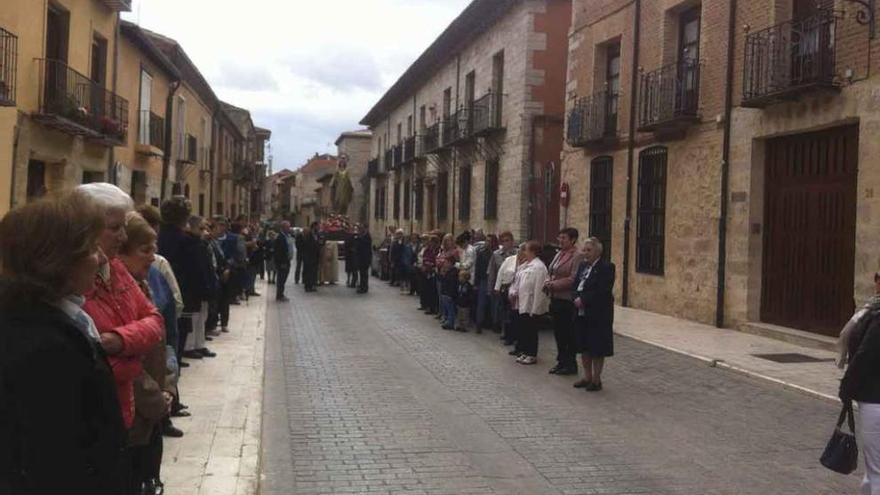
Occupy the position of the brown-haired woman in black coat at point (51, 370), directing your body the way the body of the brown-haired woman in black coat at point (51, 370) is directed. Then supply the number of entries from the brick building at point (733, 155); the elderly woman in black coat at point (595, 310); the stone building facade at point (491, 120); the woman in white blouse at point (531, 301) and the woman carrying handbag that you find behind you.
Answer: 0

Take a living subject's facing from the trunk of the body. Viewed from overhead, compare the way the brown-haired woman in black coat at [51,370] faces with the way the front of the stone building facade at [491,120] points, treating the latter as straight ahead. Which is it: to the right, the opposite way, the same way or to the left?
the opposite way

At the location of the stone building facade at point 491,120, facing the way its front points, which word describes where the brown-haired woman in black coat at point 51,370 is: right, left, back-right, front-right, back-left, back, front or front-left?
front-left

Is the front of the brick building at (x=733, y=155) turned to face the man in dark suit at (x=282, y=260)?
no

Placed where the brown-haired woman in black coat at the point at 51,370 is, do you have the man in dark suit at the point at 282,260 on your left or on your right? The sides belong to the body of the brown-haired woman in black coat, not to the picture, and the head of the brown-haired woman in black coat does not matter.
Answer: on your left

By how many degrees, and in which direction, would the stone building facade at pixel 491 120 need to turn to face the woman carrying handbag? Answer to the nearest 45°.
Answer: approximately 45° to its left

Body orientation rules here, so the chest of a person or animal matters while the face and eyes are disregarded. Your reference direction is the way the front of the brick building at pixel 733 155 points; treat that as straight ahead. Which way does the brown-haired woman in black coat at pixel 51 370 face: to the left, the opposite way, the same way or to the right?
the opposite way

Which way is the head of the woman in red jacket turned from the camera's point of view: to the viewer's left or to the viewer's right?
to the viewer's right

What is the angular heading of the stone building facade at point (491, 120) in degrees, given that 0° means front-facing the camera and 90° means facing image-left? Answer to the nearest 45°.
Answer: approximately 45°

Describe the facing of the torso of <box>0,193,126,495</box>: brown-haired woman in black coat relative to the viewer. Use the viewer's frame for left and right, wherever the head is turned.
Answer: facing to the right of the viewer

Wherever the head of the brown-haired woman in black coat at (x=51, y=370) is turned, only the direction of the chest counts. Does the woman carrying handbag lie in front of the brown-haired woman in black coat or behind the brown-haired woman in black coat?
in front

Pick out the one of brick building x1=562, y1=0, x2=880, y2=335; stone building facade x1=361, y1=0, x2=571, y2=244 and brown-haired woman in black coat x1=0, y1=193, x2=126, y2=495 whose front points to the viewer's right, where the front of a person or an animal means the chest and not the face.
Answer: the brown-haired woman in black coat

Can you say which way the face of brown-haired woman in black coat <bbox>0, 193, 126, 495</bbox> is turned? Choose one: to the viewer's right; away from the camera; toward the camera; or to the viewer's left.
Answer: to the viewer's right

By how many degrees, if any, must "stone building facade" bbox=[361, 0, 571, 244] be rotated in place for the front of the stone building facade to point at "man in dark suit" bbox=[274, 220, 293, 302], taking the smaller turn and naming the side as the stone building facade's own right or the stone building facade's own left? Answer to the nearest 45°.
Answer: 0° — it already faces them

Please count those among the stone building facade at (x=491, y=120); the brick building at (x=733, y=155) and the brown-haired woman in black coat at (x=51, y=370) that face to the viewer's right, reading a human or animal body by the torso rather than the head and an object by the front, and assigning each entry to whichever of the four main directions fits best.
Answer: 1

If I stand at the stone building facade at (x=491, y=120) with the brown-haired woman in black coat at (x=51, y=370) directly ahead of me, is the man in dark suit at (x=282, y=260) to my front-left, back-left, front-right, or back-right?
front-right

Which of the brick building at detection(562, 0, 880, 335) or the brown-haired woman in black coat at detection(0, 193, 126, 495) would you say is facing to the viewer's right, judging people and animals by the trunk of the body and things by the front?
the brown-haired woman in black coat

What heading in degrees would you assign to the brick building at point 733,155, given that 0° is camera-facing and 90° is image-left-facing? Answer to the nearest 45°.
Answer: approximately 45°

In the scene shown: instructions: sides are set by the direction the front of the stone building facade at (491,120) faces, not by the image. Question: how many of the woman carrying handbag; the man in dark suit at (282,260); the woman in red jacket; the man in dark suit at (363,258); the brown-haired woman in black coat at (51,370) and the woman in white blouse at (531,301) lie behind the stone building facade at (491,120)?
0

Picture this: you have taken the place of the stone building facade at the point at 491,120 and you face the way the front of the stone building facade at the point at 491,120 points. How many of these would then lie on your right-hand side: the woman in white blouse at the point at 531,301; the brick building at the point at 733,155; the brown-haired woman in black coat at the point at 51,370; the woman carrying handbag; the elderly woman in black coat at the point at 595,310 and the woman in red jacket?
0
